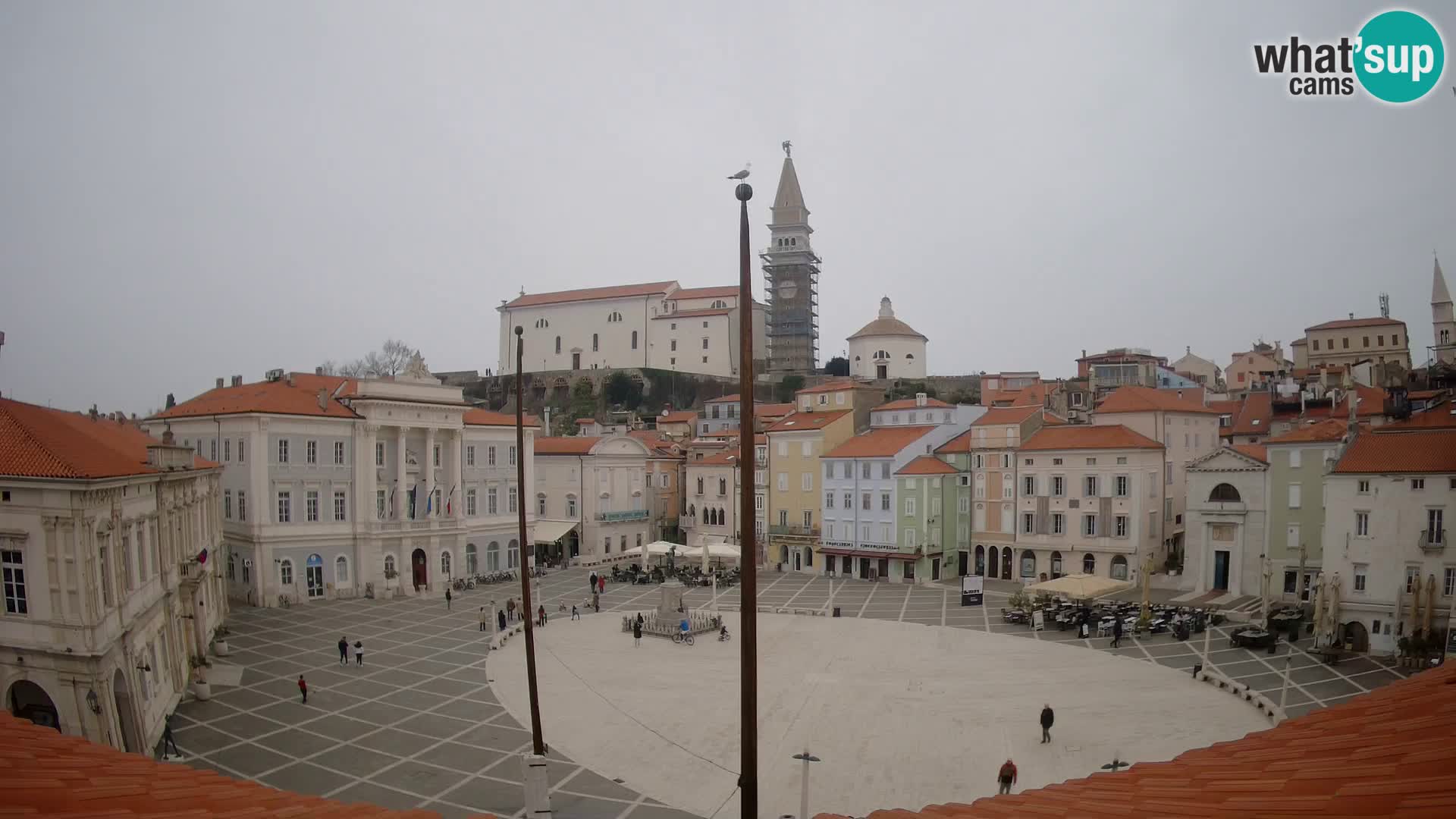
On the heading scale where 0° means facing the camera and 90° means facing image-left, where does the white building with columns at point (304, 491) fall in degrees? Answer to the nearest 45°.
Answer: approximately 315°
